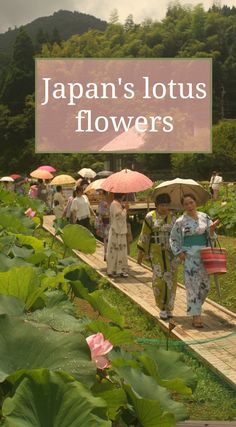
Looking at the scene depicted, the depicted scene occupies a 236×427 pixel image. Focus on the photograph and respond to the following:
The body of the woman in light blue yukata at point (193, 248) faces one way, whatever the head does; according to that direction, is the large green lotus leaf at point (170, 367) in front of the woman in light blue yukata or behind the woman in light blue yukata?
in front

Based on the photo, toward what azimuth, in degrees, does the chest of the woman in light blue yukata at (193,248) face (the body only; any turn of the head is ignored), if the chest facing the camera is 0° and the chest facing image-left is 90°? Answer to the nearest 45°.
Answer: approximately 0°
